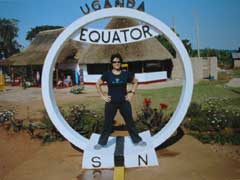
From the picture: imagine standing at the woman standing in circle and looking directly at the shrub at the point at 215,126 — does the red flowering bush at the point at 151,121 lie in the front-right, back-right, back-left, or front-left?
front-left

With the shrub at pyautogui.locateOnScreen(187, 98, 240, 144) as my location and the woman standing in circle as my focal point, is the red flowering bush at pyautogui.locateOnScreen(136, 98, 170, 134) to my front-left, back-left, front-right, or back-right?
front-right

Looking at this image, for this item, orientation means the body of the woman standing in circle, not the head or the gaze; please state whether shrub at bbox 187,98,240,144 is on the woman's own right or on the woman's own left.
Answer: on the woman's own left

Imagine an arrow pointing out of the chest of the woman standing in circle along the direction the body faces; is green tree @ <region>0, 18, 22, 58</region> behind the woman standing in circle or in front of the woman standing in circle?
behind

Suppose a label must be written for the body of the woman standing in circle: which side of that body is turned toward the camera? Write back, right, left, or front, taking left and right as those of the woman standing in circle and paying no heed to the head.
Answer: front

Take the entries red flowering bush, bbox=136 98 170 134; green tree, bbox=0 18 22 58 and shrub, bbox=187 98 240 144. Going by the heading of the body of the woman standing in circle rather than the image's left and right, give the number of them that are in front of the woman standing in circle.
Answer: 0

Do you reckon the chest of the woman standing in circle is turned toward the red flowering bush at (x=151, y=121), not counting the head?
no
